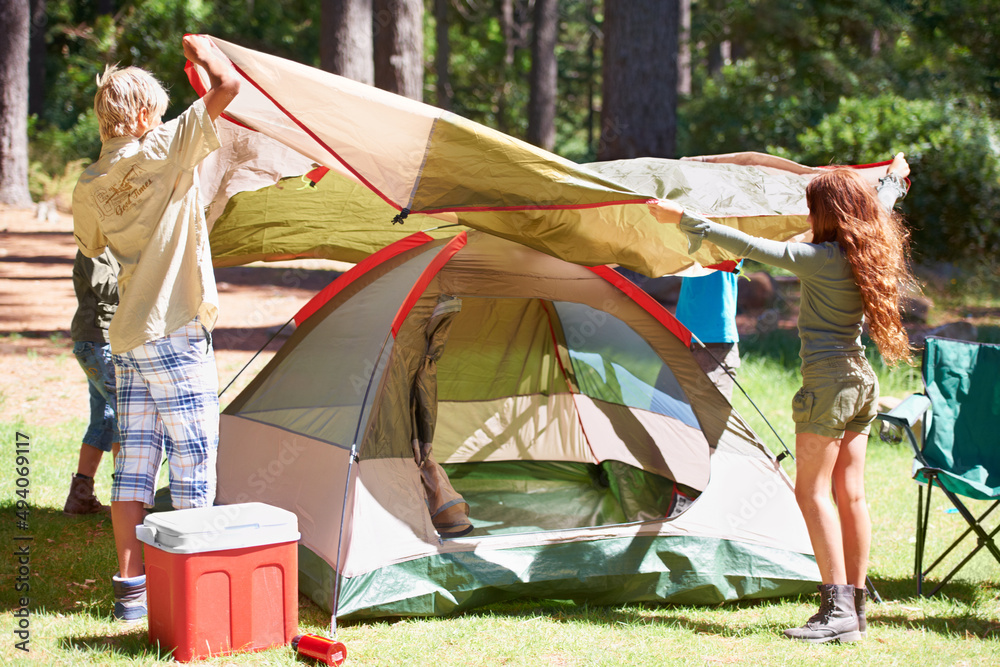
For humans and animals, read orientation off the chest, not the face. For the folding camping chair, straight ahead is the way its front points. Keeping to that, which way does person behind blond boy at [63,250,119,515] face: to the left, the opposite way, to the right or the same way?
the opposite way

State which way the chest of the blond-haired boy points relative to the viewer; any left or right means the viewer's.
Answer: facing away from the viewer and to the right of the viewer

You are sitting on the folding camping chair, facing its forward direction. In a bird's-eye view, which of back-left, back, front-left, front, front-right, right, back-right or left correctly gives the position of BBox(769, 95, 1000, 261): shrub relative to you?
back-right

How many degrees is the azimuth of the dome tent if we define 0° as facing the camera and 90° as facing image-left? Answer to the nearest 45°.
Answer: approximately 0°

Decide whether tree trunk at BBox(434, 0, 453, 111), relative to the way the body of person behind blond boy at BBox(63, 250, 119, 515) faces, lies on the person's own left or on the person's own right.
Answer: on the person's own left

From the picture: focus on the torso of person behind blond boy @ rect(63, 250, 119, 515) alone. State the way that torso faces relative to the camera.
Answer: to the viewer's right

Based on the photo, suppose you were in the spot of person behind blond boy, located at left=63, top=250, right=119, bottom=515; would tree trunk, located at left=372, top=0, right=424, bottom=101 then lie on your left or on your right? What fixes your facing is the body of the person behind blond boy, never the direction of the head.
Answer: on your left

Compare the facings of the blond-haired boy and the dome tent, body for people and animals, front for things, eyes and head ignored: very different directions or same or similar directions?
very different directions

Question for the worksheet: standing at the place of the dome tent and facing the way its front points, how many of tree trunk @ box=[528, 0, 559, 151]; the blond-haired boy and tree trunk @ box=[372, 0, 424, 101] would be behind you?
2

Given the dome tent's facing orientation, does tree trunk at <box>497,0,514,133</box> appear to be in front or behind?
behind

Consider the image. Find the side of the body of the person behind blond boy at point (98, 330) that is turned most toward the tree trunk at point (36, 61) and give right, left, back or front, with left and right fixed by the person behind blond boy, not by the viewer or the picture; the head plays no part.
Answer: left
